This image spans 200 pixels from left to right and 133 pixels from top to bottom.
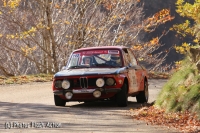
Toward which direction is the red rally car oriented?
toward the camera
